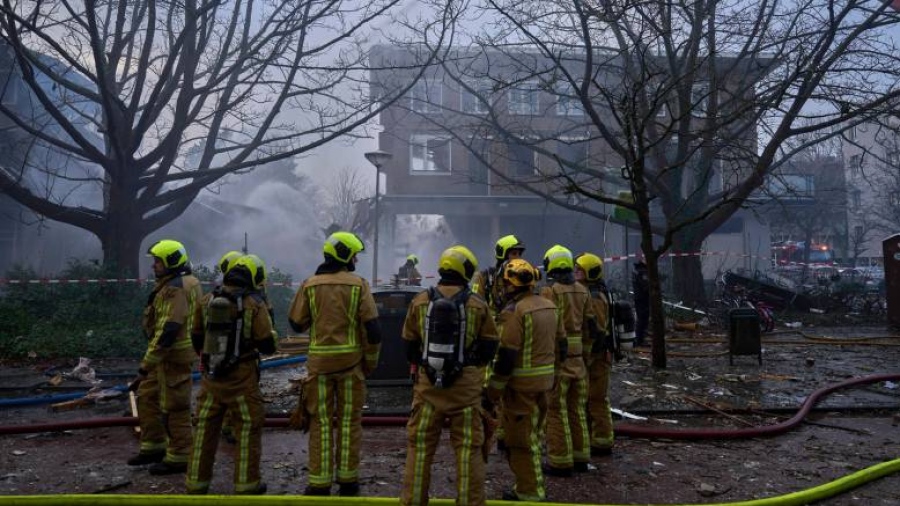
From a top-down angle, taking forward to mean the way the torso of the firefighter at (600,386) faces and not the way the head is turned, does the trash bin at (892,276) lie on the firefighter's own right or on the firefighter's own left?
on the firefighter's own right

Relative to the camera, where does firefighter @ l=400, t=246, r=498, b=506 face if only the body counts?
away from the camera

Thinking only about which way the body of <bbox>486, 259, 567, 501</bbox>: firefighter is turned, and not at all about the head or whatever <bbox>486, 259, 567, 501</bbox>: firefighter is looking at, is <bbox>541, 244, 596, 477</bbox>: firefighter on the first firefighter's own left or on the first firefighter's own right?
on the first firefighter's own right

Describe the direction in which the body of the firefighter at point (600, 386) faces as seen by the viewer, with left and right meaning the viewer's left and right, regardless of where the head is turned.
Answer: facing to the left of the viewer

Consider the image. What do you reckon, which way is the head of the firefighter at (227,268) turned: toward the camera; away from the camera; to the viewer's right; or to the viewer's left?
away from the camera

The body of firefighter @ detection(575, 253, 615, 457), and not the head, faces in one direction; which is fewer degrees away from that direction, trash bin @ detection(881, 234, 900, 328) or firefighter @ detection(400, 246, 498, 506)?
the firefighter

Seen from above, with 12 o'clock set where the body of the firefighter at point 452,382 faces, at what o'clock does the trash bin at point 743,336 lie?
The trash bin is roughly at 1 o'clock from the firefighter.

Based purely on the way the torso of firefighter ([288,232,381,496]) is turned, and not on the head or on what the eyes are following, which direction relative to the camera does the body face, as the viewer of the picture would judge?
away from the camera
